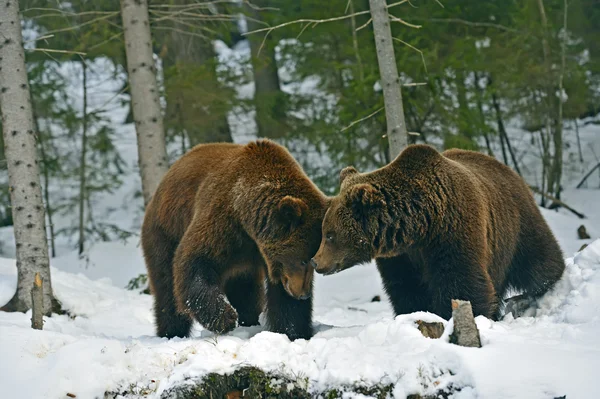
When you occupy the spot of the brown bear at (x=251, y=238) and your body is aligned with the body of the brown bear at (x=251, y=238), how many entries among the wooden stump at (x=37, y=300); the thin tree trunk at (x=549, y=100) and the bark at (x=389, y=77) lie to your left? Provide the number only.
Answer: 2

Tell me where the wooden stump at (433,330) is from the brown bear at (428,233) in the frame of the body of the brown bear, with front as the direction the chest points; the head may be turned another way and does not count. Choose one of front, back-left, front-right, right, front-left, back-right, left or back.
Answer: front-left

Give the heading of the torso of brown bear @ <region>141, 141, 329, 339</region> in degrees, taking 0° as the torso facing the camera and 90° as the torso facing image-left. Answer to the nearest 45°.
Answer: approximately 315°

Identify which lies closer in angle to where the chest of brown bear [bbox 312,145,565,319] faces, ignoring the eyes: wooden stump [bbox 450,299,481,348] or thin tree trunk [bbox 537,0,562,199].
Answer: the wooden stump

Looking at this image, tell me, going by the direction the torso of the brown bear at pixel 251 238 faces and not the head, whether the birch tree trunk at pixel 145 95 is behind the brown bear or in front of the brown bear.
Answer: behind

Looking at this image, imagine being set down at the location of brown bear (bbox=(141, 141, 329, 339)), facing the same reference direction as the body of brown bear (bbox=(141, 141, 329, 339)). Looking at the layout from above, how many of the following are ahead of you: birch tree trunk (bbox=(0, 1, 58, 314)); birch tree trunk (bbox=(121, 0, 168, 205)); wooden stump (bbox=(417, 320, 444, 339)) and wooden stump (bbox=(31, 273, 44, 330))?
1

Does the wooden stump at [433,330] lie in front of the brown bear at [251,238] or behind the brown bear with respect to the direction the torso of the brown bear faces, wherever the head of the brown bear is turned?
in front

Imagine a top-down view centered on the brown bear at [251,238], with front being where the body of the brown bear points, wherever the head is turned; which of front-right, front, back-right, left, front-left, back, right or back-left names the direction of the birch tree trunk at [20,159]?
back

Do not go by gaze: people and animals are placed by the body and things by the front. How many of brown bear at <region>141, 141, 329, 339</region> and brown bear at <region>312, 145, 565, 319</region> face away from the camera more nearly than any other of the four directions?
0

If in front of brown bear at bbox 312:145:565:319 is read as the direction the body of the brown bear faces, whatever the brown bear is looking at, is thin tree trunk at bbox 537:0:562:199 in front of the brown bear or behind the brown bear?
behind

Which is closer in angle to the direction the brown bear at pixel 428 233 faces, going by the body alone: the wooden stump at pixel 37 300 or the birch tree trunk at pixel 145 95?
the wooden stump

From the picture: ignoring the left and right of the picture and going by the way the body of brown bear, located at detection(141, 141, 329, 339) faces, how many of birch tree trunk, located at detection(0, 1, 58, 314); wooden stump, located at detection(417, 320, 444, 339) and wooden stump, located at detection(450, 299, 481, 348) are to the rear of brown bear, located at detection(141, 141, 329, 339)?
1

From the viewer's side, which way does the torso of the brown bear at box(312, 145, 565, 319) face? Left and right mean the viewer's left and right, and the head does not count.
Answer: facing the viewer and to the left of the viewer

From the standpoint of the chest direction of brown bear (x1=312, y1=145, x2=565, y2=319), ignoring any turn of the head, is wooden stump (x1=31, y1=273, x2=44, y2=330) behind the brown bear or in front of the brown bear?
in front

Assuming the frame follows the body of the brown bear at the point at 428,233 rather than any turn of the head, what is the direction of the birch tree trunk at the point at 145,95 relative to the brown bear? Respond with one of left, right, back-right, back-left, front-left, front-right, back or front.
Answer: right

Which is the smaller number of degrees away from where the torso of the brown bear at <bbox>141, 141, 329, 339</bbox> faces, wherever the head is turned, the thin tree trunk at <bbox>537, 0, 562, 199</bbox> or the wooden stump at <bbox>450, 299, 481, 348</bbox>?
the wooden stump
